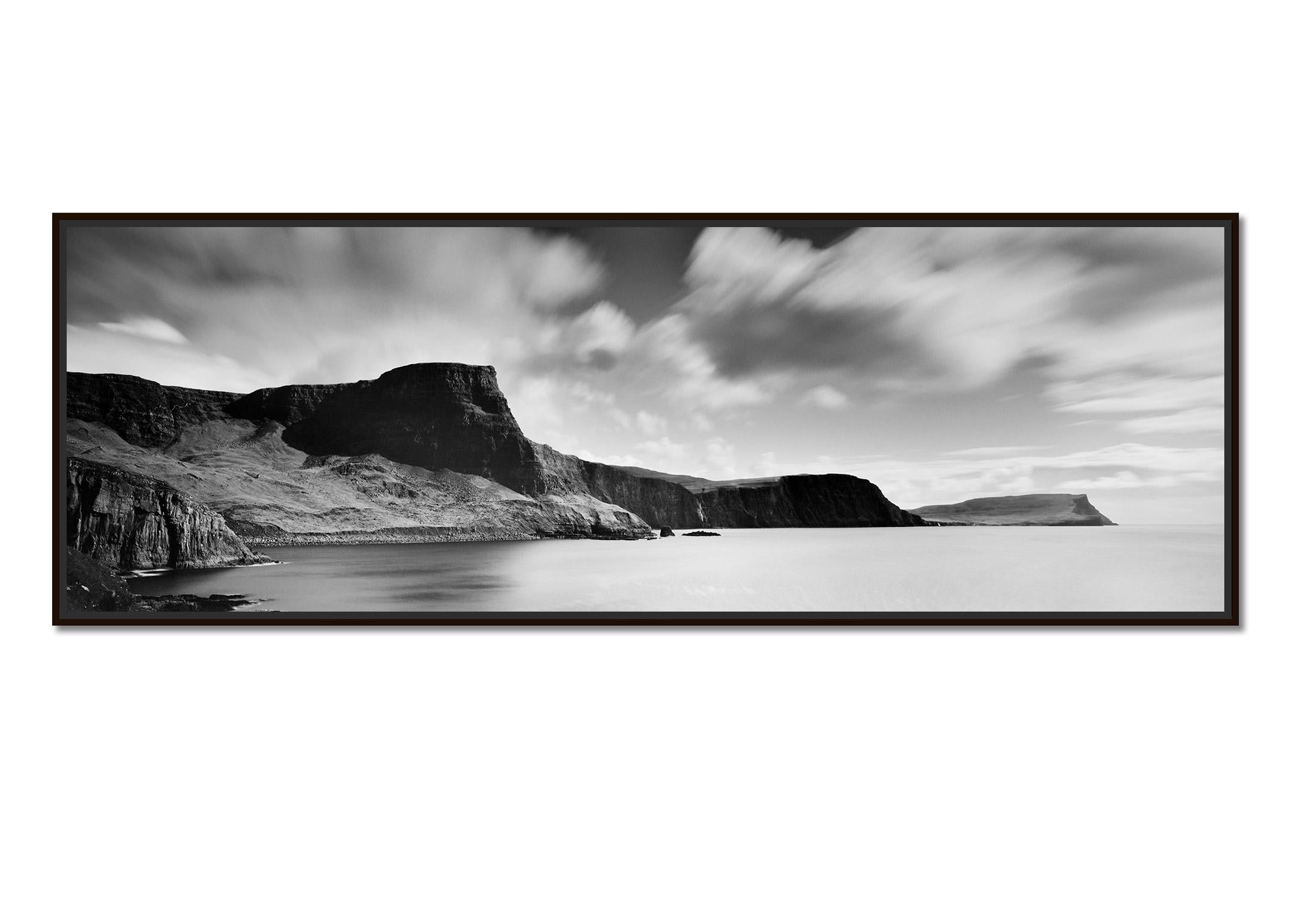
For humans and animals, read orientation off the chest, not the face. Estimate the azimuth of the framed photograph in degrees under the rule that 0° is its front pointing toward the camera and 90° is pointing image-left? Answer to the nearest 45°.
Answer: approximately 0°
